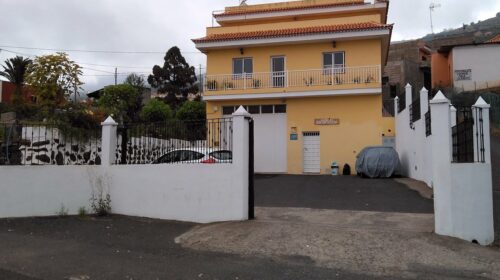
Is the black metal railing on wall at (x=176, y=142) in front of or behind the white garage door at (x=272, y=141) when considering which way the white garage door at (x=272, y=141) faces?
in front

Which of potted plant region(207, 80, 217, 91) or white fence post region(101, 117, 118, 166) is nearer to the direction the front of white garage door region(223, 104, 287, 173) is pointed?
the white fence post

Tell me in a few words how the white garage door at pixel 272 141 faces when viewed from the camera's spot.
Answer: facing the viewer

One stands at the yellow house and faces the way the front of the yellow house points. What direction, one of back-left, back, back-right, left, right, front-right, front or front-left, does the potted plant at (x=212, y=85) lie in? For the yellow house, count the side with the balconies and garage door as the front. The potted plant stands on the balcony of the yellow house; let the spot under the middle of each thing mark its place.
right

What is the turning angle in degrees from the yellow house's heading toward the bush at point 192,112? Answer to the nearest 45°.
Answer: approximately 135° to its right

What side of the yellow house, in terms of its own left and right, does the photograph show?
front

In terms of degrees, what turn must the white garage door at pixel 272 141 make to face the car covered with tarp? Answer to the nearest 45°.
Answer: approximately 45° to its left

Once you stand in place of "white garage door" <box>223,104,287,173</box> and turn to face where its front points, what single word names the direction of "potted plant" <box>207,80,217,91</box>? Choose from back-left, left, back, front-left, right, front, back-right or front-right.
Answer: right

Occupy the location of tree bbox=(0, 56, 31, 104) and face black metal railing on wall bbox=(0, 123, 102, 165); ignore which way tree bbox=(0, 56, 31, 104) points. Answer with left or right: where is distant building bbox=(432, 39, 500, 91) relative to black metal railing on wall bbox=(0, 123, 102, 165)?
left

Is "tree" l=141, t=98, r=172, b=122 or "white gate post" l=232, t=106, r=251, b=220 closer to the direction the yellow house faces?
the white gate post

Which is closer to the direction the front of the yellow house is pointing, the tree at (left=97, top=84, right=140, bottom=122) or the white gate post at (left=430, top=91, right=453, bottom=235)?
the white gate post

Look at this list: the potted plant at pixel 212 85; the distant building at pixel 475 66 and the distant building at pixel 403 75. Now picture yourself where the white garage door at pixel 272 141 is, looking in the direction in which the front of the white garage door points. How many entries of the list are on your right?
1

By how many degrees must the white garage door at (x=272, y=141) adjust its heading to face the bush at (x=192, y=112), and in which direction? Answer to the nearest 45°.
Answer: approximately 135° to its right

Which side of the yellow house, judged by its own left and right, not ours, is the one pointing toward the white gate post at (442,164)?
front

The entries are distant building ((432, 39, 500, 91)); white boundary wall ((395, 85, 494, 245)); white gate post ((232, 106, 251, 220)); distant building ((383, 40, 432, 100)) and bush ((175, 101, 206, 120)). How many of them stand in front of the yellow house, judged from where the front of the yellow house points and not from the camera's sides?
2
